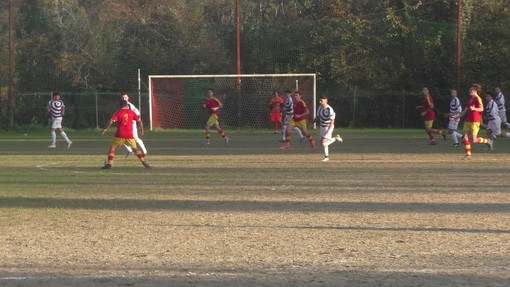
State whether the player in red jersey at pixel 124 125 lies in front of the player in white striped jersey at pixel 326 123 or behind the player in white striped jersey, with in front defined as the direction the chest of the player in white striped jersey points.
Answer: in front

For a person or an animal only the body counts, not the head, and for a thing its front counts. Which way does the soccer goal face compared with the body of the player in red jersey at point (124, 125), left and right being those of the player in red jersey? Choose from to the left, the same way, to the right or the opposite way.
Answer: the opposite way

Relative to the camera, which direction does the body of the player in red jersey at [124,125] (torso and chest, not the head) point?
away from the camera

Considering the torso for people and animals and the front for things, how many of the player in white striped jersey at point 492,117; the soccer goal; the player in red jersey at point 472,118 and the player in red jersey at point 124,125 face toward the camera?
1

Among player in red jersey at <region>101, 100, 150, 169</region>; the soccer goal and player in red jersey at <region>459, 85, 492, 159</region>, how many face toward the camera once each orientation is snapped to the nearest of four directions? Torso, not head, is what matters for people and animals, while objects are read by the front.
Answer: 1

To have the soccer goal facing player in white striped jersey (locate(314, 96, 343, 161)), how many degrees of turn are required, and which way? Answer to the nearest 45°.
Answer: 0° — it already faces them

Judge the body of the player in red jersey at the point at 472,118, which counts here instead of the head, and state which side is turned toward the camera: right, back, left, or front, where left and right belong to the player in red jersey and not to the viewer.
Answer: left

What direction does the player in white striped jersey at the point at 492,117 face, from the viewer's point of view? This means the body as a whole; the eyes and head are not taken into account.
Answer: to the viewer's left

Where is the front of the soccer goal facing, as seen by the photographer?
facing the viewer

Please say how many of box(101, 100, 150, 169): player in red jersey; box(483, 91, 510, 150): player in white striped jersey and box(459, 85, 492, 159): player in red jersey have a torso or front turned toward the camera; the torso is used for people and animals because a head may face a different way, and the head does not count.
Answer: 0
